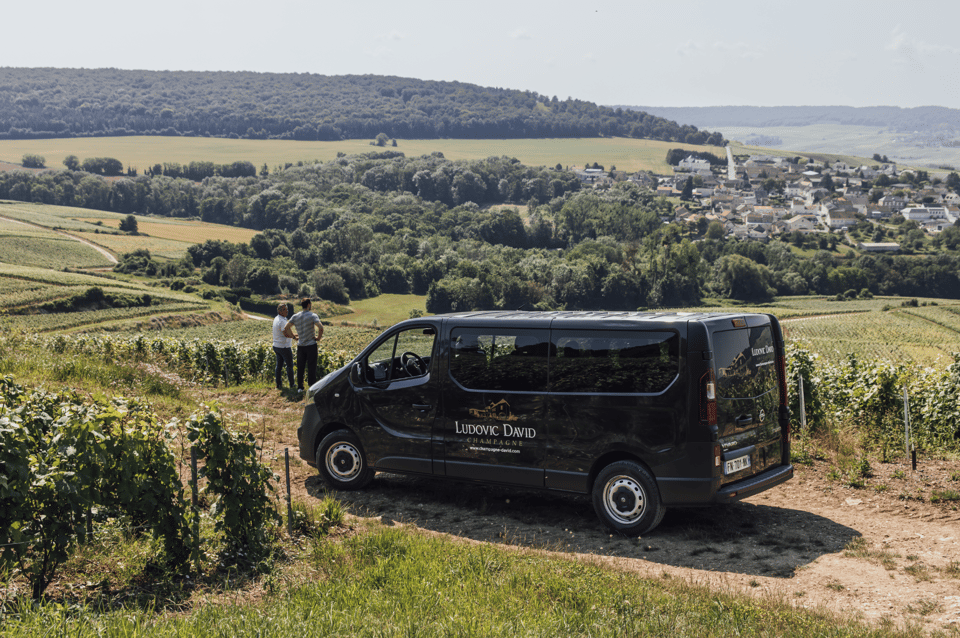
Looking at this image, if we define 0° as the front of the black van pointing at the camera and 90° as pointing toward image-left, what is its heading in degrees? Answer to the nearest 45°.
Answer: approximately 135°
